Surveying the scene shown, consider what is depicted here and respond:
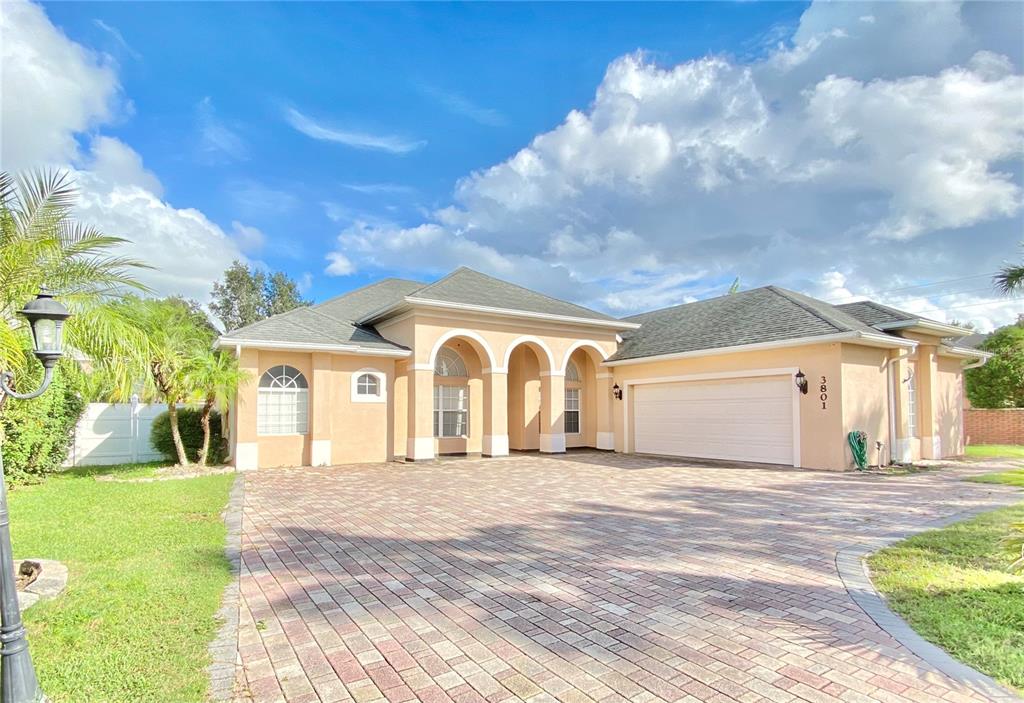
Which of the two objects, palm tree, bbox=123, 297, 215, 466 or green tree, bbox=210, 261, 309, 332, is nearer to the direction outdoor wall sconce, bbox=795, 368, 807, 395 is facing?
the palm tree

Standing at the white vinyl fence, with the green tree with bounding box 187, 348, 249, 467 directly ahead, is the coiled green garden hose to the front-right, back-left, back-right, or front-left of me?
front-left

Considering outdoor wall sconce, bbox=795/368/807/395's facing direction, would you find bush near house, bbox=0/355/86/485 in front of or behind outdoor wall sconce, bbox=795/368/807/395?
in front

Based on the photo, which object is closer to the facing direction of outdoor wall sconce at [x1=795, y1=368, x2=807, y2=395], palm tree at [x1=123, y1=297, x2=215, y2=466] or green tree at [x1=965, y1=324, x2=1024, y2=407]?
the palm tree

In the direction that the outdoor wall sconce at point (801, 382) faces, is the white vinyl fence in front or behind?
in front

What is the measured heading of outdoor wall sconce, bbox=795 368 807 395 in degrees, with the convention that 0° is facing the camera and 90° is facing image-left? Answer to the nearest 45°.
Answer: approximately 45°

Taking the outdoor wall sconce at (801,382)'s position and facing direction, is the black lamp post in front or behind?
in front

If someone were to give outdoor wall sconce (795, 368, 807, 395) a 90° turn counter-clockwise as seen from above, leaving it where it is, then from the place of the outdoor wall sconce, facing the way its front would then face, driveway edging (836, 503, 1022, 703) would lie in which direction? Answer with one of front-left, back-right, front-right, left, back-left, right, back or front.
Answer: front-right
